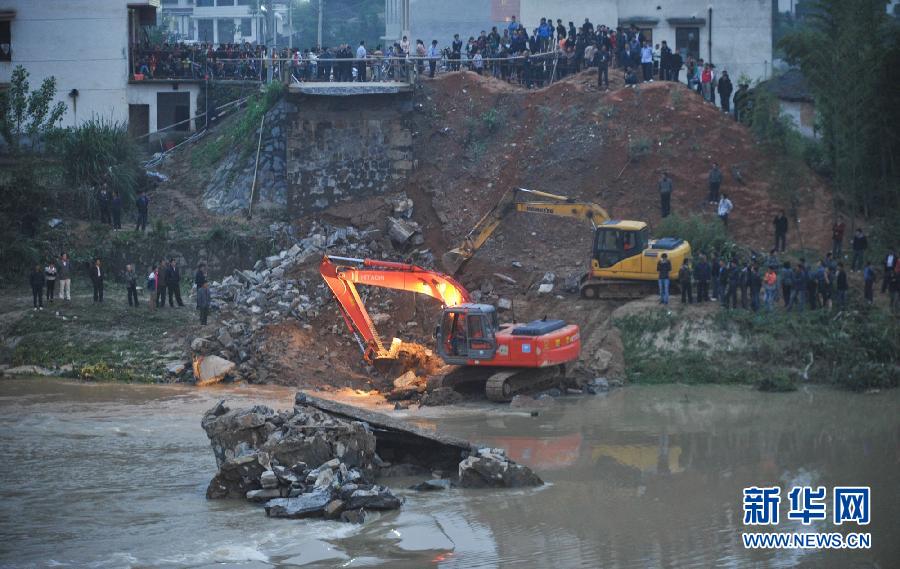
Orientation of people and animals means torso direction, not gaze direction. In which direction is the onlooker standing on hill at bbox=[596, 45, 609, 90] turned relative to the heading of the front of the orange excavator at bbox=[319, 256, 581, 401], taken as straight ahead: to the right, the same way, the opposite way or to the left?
to the left

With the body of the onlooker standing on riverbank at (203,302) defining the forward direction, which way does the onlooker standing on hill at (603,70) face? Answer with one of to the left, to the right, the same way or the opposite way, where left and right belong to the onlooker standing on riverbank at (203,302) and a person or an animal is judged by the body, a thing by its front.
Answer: to the right

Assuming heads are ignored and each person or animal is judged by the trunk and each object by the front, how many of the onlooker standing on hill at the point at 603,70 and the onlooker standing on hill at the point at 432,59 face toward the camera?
2

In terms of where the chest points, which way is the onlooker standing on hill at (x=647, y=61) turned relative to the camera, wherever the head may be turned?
toward the camera

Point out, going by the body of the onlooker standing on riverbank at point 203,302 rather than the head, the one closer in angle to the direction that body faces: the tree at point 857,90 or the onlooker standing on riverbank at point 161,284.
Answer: the tree

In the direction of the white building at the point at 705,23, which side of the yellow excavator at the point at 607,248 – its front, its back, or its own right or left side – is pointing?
right

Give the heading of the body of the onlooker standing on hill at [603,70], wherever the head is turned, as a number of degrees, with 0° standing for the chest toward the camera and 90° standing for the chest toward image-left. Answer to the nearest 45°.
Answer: approximately 0°

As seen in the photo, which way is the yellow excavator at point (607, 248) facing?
to the viewer's left

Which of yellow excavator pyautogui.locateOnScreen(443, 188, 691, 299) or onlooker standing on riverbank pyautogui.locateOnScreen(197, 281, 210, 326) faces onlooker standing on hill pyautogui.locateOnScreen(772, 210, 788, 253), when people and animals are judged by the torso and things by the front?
onlooker standing on riverbank pyautogui.locateOnScreen(197, 281, 210, 326)

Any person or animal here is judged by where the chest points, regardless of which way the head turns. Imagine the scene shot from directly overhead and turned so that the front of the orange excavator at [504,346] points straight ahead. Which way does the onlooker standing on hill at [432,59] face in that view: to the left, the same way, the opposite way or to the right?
to the left

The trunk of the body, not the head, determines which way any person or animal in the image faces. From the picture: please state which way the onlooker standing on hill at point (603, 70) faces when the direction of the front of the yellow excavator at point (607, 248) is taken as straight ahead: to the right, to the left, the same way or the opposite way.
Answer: to the left

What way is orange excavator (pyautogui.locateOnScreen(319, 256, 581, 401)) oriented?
to the viewer's left

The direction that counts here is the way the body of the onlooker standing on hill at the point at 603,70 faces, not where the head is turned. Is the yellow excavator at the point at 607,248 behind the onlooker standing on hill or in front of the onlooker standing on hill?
in front

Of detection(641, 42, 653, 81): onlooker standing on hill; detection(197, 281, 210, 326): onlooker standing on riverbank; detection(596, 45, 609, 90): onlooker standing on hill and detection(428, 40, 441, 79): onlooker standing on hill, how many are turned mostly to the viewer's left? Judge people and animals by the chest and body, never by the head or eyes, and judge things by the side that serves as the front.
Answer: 0
